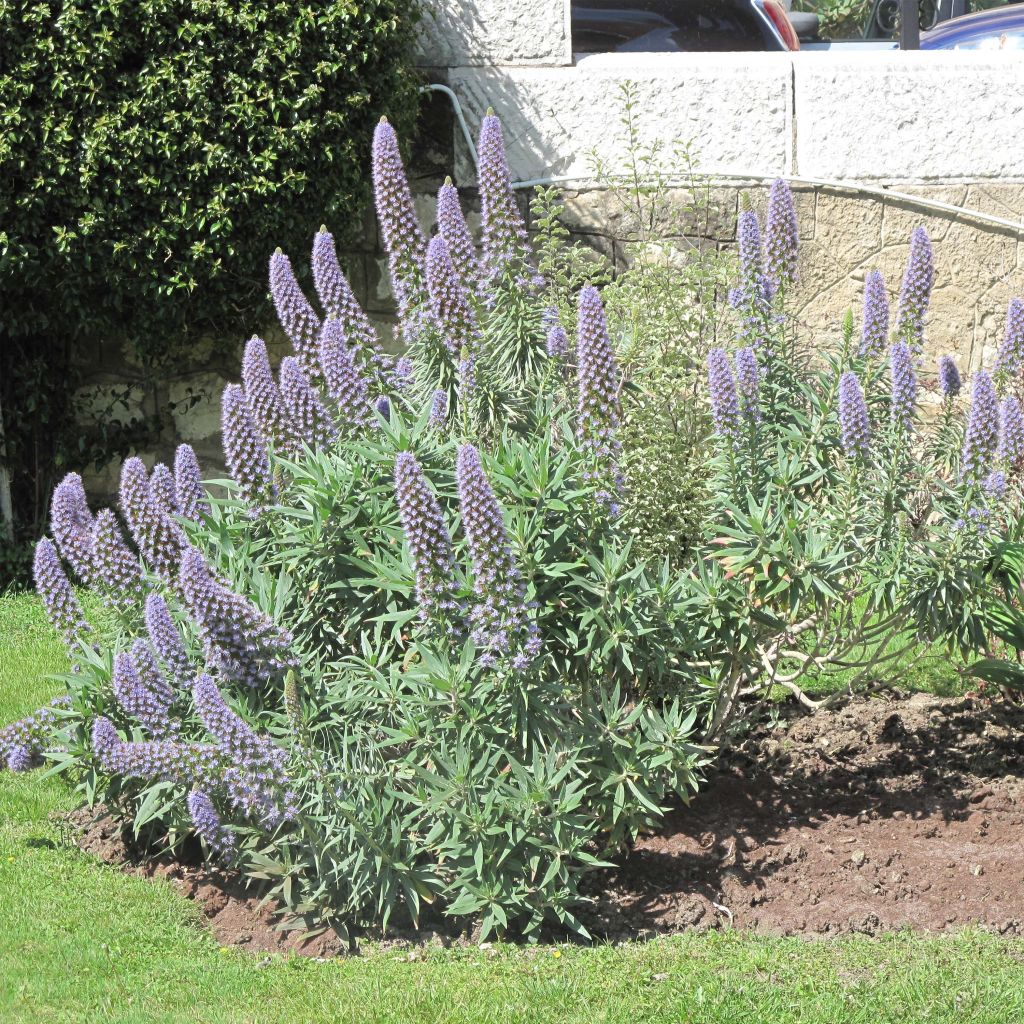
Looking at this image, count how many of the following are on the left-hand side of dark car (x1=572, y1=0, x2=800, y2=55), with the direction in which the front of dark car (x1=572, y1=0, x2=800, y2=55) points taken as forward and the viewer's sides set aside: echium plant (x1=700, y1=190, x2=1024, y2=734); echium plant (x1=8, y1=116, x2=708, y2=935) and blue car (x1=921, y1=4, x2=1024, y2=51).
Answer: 2

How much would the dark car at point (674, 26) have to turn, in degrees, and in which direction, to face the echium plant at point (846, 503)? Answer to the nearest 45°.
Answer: approximately 90° to its left

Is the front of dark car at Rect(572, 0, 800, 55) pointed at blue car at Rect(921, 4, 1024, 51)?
no

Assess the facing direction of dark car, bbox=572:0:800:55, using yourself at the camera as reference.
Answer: facing to the left of the viewer

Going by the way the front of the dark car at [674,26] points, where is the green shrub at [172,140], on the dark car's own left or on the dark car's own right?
on the dark car's own left

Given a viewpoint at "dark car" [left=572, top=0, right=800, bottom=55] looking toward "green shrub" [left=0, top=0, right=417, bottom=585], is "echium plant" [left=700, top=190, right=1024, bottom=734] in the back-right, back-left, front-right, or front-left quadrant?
front-left

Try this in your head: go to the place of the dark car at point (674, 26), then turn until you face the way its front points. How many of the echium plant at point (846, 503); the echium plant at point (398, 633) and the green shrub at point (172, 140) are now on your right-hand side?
0

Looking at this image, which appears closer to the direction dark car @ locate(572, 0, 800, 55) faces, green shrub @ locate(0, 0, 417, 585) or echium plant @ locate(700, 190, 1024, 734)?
the green shrub

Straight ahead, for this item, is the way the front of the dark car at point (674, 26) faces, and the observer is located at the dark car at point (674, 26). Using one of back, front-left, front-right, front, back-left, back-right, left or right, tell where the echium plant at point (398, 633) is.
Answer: left

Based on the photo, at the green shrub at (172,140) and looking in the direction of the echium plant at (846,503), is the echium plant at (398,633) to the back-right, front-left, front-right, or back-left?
front-right

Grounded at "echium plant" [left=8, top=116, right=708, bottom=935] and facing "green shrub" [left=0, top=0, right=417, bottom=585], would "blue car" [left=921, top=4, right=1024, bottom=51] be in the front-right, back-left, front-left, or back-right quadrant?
front-right
